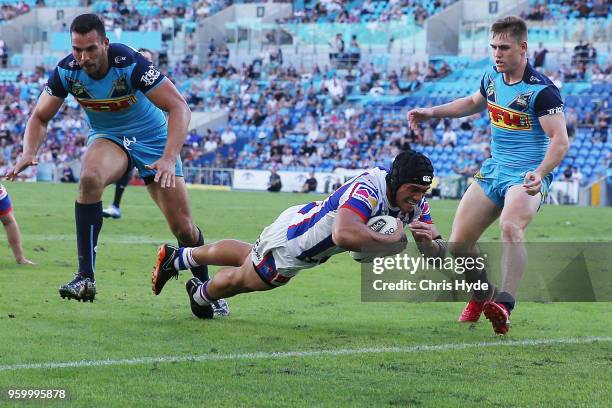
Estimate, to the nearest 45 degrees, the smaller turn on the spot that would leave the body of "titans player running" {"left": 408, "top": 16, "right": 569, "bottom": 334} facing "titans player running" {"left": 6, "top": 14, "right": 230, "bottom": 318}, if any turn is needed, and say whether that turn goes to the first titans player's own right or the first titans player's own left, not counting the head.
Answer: approximately 45° to the first titans player's own right

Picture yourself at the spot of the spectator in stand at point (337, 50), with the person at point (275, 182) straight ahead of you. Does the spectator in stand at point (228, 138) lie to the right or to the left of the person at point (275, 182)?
right

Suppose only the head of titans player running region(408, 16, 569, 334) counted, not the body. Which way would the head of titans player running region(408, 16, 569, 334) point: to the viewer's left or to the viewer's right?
to the viewer's left

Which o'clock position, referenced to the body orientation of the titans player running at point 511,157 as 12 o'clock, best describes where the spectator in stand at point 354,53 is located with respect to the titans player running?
The spectator in stand is roughly at 4 o'clock from the titans player running.

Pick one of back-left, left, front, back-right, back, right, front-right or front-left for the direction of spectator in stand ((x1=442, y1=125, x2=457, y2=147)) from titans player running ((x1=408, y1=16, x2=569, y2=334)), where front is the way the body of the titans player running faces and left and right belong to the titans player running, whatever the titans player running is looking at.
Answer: back-right

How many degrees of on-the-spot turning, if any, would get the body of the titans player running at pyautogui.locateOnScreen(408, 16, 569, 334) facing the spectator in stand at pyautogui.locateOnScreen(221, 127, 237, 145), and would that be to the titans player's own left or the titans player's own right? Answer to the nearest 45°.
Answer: approximately 135° to the titans player's own right

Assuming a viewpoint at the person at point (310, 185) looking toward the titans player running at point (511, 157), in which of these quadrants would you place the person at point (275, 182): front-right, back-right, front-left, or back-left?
back-right

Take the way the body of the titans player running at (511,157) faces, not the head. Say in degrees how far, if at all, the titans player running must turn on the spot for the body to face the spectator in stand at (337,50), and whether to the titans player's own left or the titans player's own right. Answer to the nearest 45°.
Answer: approximately 135° to the titans player's own right

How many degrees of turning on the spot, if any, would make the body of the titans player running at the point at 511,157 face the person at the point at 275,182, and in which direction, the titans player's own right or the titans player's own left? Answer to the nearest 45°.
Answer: approximately 135° to the titans player's own right

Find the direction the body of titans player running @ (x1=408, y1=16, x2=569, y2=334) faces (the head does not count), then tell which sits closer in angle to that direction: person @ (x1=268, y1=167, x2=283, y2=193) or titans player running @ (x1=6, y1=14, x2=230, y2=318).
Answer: the titans player running

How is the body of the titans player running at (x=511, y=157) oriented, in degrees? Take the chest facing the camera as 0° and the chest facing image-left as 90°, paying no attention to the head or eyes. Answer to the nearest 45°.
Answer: approximately 45°
